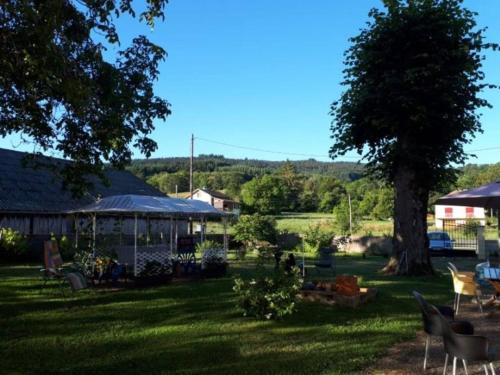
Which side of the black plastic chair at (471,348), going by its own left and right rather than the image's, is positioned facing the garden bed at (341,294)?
left

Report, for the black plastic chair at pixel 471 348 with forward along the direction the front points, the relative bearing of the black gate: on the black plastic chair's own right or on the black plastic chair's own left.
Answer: on the black plastic chair's own left

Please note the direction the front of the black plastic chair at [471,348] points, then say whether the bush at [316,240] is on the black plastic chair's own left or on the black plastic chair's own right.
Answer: on the black plastic chair's own left

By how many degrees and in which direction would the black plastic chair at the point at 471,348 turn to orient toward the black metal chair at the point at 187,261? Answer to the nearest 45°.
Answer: approximately 135° to its left

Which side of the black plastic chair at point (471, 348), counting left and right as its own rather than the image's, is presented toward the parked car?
left

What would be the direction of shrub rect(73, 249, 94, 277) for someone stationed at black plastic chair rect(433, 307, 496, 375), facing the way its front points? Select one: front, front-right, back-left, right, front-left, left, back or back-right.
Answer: back-left

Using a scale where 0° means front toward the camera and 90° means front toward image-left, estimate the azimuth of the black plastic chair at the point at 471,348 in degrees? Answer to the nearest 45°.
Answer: approximately 270°

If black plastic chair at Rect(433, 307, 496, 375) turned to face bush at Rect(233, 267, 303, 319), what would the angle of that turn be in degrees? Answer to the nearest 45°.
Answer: approximately 135° to its left
